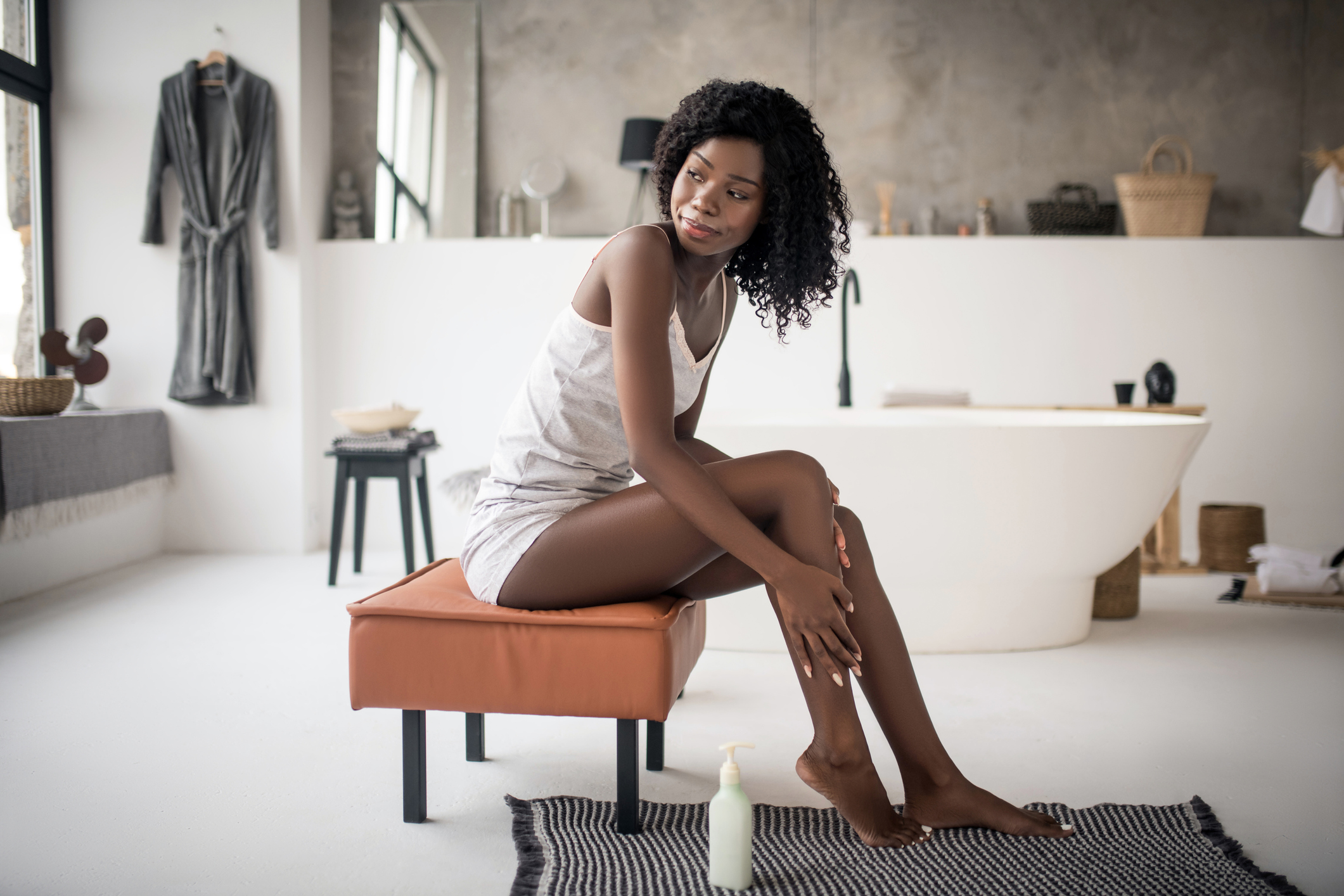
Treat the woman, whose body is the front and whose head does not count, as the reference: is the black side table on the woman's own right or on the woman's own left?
on the woman's own left

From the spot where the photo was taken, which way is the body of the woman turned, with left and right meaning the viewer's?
facing to the right of the viewer

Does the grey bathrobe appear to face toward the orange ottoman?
yes

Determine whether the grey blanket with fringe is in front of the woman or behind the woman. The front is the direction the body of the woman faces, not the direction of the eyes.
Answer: behind

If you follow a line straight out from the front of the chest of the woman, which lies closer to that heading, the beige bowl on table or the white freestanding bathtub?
the white freestanding bathtub

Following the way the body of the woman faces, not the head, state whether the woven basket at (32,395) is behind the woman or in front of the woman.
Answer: behind

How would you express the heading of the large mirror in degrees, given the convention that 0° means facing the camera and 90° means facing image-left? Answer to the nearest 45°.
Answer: approximately 0°

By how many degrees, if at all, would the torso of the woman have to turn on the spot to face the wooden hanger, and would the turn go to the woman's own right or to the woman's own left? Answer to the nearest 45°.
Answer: approximately 135° to the woman's own left

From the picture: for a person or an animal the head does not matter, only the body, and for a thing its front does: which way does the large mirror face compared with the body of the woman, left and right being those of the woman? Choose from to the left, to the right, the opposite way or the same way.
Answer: to the right
